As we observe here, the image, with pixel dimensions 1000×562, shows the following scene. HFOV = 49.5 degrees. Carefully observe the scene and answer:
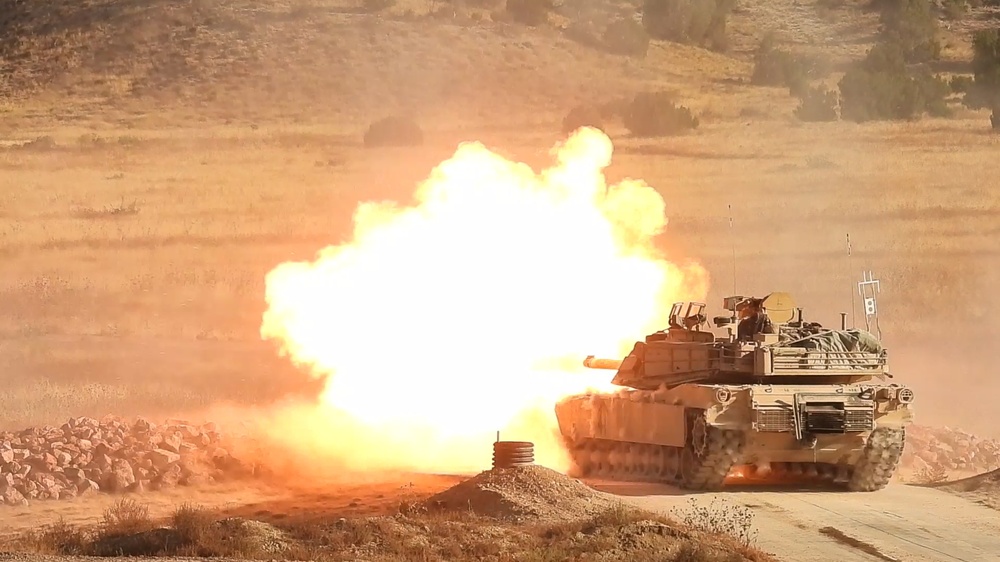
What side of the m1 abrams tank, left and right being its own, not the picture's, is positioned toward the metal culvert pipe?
left

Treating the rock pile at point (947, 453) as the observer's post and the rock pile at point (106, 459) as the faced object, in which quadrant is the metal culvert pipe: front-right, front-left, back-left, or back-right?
front-left

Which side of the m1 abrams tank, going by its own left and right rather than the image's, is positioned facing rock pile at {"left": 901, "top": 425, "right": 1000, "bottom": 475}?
right

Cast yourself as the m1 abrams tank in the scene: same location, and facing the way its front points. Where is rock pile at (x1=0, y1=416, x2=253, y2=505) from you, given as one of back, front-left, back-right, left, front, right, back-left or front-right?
front-left

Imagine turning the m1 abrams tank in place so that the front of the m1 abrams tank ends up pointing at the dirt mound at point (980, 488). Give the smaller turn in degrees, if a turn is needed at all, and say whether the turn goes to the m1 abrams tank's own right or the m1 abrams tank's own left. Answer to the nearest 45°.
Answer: approximately 135° to the m1 abrams tank's own right

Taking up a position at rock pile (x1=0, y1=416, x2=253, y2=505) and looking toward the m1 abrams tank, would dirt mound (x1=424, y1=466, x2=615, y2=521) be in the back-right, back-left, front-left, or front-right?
front-right

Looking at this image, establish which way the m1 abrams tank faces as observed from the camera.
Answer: facing away from the viewer and to the left of the viewer

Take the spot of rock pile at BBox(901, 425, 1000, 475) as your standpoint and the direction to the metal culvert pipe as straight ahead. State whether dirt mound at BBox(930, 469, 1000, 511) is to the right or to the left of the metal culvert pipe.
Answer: left

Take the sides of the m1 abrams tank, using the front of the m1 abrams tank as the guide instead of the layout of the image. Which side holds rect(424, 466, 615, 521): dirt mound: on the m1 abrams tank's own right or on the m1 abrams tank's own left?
on the m1 abrams tank's own left
